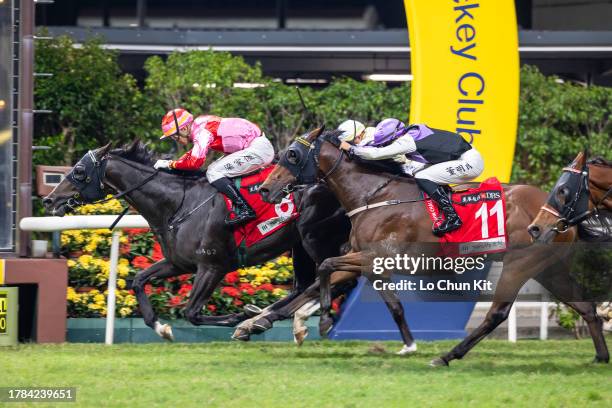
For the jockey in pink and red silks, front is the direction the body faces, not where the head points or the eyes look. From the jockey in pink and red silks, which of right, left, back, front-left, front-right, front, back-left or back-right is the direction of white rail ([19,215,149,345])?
front

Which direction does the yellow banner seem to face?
toward the camera

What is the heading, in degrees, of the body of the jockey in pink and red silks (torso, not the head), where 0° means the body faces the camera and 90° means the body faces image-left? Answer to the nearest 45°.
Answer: approximately 90°

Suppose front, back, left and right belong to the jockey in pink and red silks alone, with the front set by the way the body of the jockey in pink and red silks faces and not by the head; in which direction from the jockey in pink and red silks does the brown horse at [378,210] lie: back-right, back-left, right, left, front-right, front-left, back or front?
back-left

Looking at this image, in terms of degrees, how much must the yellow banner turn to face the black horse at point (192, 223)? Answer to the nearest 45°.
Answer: approximately 45° to its right

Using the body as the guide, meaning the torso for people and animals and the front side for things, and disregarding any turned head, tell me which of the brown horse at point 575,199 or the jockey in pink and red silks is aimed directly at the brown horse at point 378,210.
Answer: the brown horse at point 575,199

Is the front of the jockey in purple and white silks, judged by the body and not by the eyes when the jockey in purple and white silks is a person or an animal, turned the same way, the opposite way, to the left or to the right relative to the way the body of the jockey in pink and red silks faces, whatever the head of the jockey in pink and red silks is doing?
the same way

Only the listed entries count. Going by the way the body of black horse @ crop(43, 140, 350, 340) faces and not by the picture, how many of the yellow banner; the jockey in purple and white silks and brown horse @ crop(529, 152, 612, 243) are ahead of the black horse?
0

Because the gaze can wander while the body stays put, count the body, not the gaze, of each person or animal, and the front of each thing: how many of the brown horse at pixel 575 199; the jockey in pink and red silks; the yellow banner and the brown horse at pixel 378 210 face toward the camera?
1

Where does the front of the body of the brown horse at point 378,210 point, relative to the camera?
to the viewer's left

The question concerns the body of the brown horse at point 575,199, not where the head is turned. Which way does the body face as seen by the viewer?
to the viewer's left

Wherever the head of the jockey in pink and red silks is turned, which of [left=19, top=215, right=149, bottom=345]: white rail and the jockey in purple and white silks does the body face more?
the white rail

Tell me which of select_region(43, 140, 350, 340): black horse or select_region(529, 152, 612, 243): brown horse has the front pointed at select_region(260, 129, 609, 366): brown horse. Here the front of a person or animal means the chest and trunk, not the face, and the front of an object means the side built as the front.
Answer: select_region(529, 152, 612, 243): brown horse

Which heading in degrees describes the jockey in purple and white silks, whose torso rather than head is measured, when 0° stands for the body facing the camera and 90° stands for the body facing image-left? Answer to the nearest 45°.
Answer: approximately 90°

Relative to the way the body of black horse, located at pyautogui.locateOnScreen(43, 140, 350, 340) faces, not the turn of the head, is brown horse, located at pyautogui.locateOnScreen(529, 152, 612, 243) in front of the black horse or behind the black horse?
behind

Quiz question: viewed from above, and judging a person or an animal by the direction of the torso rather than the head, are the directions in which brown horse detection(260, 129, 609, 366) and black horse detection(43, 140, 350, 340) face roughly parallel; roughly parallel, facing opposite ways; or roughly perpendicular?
roughly parallel

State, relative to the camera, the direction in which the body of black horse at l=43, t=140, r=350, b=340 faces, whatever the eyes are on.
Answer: to the viewer's left
